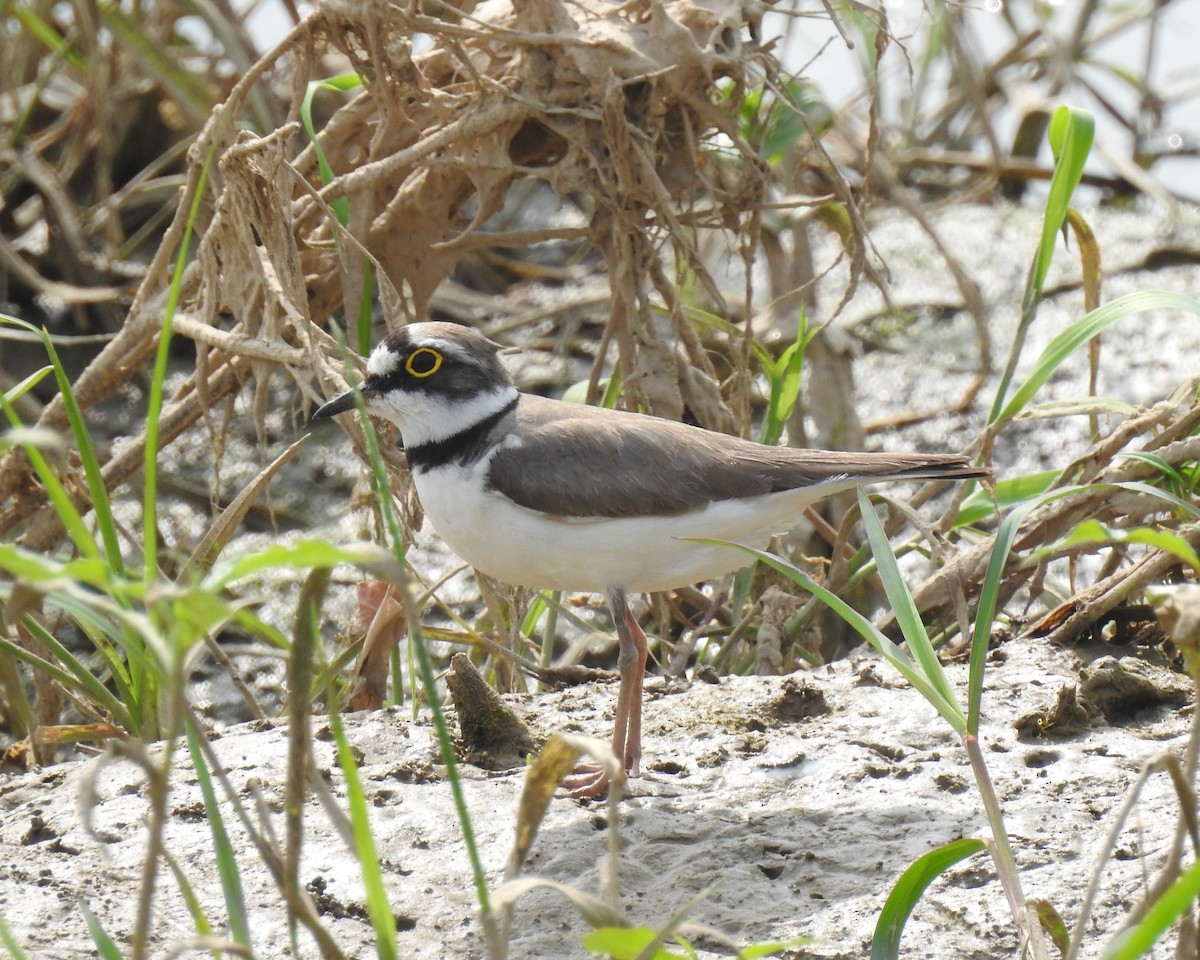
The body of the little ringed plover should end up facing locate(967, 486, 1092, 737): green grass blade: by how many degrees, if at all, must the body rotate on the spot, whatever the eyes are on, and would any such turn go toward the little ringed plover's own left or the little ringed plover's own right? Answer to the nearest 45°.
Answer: approximately 135° to the little ringed plover's own left

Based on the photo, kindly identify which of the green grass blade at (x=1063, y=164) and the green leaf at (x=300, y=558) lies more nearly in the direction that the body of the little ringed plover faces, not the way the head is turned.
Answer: the green leaf

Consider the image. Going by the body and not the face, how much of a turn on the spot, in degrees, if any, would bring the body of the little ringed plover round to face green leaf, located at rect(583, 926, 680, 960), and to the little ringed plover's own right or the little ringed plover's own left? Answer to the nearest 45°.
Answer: approximately 90° to the little ringed plover's own left

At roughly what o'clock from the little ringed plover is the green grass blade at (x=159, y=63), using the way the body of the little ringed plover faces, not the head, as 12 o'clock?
The green grass blade is roughly at 2 o'clock from the little ringed plover.

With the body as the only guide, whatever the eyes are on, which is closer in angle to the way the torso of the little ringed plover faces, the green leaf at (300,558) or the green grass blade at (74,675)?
the green grass blade

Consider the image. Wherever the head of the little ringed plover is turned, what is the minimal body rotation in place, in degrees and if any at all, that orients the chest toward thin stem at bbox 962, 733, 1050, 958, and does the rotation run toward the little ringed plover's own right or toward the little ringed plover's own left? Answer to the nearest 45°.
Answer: approximately 135° to the little ringed plover's own left

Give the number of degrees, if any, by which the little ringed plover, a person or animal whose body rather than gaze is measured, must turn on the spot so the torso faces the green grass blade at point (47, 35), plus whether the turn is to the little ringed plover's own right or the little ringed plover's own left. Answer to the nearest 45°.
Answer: approximately 45° to the little ringed plover's own right

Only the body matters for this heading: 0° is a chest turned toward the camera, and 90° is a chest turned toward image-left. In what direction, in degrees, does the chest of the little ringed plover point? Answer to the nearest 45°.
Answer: approximately 90°

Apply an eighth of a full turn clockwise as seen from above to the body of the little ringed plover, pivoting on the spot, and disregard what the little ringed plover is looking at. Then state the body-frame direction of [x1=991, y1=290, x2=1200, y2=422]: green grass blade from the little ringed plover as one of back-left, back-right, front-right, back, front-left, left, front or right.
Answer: back-right

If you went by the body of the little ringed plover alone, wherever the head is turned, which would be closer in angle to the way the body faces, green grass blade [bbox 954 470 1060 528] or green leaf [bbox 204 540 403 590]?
the green leaf
